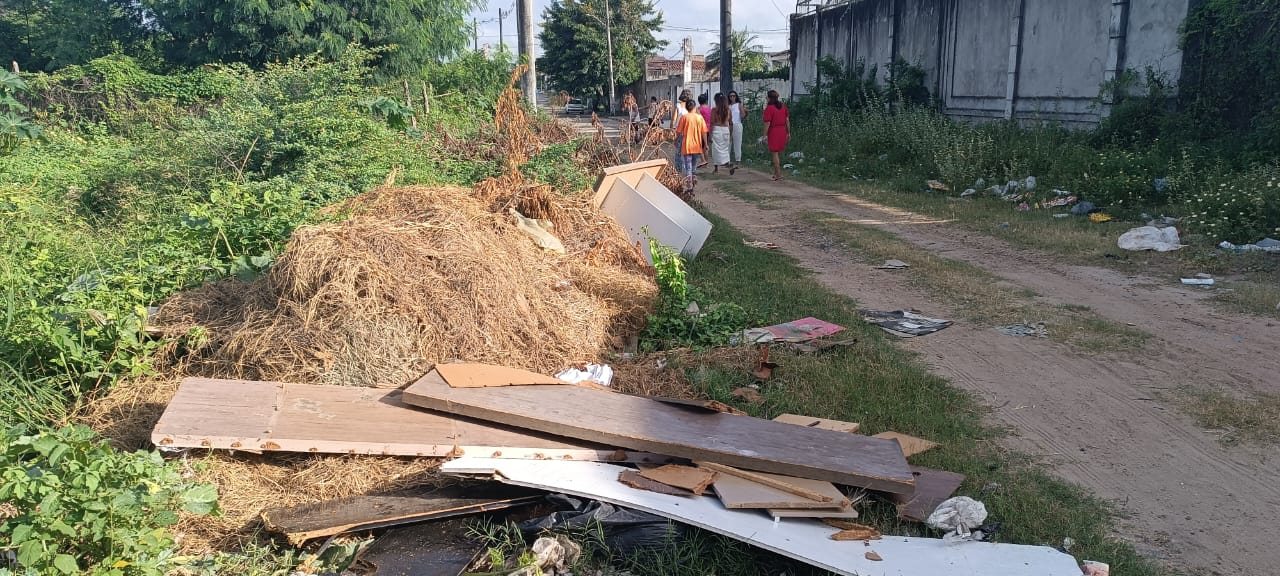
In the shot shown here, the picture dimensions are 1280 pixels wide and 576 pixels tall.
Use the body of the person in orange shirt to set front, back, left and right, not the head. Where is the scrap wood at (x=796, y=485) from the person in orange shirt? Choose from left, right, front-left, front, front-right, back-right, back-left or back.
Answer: back

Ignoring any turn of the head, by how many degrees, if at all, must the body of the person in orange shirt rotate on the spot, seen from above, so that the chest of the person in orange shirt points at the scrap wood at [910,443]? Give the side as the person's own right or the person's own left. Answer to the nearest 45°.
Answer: approximately 180°

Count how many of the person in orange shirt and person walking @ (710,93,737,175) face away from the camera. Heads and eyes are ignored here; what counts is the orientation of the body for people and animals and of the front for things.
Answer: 2

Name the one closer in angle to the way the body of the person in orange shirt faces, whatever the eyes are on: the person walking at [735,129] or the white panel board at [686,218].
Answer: the person walking

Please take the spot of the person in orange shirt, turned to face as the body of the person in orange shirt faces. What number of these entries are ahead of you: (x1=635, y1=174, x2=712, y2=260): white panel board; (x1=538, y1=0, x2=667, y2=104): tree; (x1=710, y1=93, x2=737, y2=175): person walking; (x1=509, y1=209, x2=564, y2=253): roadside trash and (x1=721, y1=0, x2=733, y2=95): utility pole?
3

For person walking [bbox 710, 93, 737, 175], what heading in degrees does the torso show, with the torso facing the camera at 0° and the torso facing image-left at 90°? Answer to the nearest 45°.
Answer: approximately 180°

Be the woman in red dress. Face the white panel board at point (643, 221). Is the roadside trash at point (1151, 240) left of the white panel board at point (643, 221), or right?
left

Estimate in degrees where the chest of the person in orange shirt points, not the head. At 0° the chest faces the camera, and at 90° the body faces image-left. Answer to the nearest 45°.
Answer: approximately 180°

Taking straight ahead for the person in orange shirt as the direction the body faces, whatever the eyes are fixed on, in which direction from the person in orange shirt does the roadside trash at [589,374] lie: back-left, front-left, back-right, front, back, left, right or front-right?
back

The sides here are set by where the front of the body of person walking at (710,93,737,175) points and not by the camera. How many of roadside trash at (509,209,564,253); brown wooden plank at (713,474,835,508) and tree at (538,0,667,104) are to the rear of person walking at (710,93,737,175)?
2

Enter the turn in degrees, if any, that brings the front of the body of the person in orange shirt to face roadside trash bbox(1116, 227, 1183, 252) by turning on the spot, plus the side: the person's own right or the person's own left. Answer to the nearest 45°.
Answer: approximately 135° to the person's own right
